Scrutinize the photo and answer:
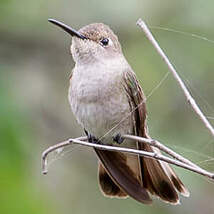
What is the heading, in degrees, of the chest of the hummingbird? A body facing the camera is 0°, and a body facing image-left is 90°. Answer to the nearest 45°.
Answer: approximately 45°
